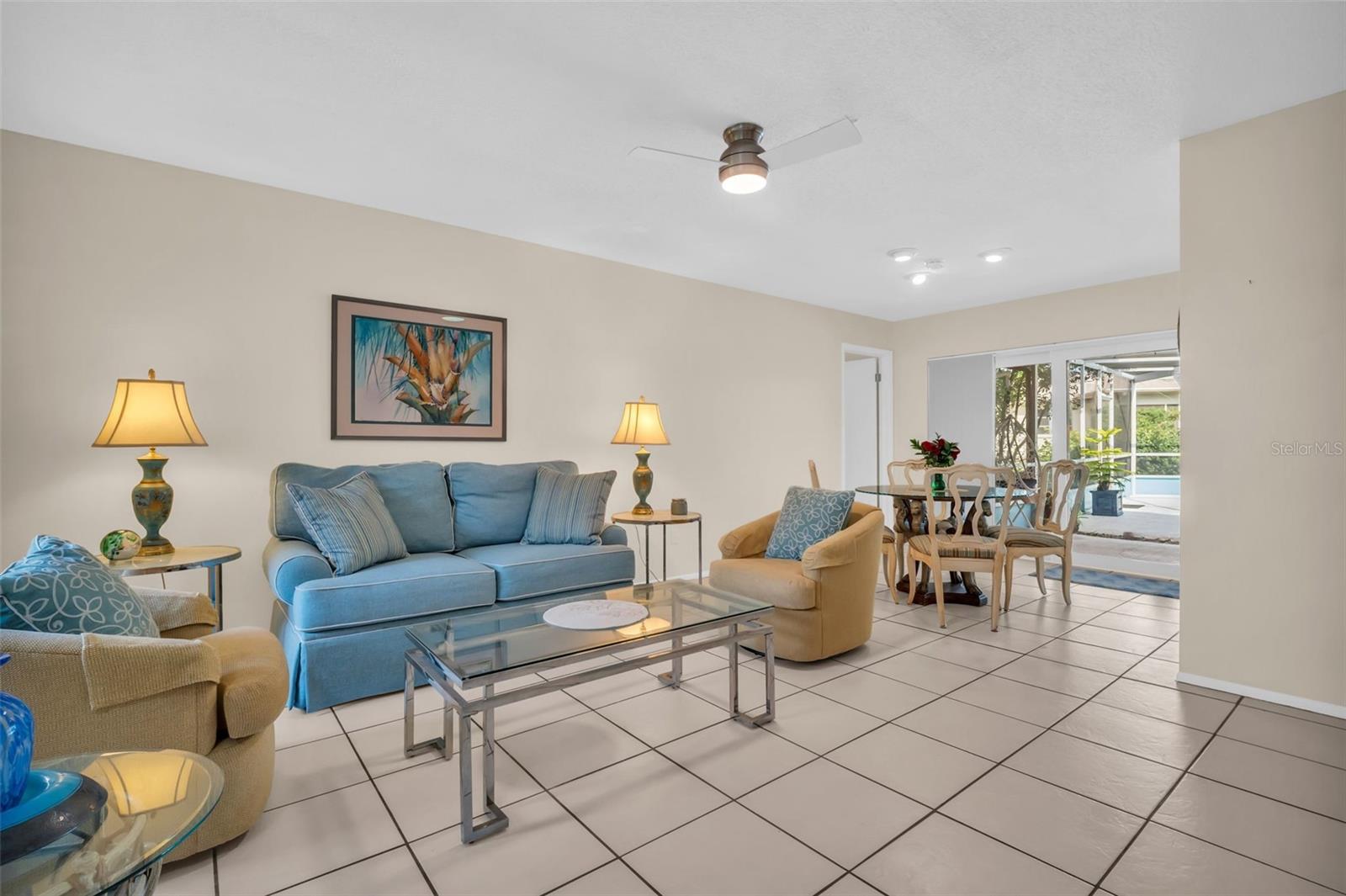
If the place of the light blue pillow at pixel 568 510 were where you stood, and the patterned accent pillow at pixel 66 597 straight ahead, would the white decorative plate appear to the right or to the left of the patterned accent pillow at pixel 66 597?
left

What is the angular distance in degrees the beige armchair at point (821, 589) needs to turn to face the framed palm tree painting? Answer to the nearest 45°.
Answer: approximately 45° to its right

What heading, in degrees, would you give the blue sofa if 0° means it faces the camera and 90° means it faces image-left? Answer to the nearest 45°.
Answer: approximately 315°

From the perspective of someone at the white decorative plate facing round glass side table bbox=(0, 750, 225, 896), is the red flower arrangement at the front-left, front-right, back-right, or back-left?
back-left

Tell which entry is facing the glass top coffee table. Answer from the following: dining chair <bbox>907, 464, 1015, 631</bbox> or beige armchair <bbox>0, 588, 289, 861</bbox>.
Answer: the beige armchair

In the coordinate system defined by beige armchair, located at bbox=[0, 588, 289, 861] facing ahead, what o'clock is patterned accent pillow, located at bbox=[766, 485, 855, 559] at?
The patterned accent pillow is roughly at 12 o'clock from the beige armchair.

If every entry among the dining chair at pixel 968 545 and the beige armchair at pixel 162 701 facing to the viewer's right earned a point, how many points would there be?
1

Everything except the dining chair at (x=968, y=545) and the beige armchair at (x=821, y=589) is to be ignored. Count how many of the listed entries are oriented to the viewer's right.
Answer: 0

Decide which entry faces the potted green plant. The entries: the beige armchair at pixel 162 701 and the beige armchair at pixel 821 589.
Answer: the beige armchair at pixel 162 701

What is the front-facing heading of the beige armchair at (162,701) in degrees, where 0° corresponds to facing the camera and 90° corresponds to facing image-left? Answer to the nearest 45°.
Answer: approximately 270°
